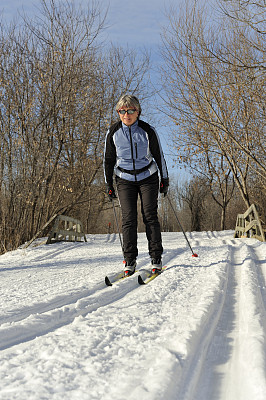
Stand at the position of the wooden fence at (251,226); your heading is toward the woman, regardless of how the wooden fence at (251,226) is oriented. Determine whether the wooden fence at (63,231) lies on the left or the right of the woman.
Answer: right

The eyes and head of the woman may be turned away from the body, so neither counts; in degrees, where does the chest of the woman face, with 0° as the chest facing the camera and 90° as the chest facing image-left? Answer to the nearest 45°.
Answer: approximately 0°

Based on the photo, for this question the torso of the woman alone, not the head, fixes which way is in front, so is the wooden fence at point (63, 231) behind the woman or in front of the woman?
behind

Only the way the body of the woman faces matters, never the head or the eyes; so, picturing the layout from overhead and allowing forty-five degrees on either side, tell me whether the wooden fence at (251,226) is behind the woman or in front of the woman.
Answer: behind
